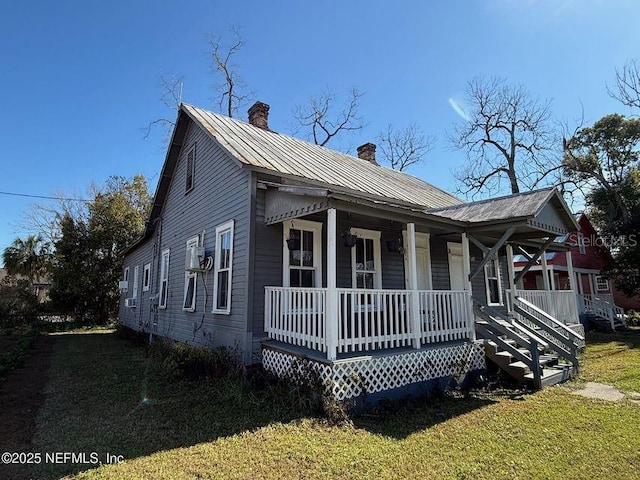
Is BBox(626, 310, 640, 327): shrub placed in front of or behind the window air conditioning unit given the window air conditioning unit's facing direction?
behind

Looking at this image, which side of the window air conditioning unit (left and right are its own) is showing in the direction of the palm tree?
right

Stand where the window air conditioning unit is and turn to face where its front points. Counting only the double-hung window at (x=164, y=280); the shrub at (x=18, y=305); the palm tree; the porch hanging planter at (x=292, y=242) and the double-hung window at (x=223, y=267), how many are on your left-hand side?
2

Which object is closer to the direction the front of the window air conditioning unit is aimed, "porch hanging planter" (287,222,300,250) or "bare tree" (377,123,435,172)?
the porch hanging planter

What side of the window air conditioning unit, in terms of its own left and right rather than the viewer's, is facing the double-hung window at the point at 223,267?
left

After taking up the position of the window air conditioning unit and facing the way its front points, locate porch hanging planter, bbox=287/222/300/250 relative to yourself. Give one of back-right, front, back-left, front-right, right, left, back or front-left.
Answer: left

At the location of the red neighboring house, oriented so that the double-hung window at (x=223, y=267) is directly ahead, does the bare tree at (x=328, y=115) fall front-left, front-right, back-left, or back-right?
front-right

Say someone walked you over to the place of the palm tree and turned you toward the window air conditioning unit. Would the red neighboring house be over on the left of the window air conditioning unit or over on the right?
left

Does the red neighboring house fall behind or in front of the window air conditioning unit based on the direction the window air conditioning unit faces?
behind

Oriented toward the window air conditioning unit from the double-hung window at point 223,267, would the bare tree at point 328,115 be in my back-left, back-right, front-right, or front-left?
front-right

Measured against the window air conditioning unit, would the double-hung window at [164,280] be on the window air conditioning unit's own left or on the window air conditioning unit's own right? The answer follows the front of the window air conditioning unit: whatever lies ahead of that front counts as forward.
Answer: on the window air conditioning unit's own right
